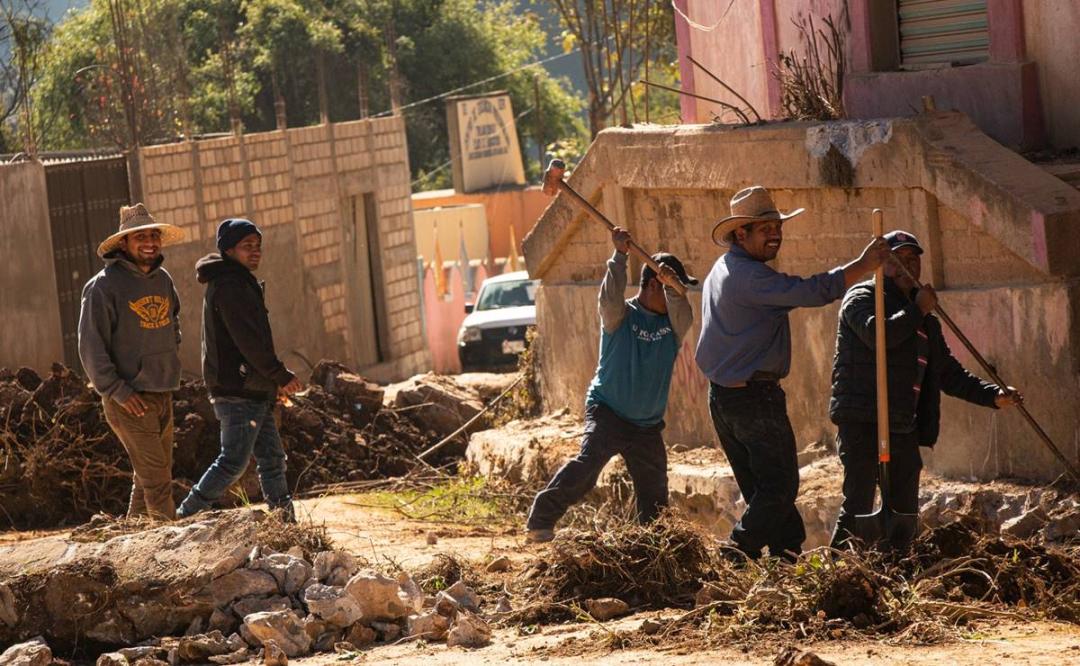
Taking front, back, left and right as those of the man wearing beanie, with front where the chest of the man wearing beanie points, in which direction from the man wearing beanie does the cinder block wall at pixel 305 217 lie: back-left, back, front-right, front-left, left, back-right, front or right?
left

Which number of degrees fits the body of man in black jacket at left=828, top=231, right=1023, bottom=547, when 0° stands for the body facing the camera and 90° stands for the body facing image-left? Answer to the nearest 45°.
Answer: approximately 315°

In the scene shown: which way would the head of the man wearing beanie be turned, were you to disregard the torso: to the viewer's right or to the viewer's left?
to the viewer's right

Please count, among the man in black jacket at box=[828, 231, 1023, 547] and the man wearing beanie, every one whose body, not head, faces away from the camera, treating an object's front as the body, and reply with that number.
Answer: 0

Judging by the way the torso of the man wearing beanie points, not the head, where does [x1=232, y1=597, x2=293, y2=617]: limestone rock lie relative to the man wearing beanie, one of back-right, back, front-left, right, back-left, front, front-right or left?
right

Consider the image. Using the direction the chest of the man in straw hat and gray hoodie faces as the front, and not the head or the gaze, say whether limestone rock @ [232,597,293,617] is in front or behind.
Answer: in front

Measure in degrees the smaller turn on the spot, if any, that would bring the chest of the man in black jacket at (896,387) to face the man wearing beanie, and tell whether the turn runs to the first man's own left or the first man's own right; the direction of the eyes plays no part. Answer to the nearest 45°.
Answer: approximately 135° to the first man's own right

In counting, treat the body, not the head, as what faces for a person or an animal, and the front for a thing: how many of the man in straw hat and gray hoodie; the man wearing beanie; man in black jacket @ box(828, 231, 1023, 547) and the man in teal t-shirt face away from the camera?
0

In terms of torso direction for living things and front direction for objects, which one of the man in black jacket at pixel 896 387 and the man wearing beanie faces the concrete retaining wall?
the man wearing beanie

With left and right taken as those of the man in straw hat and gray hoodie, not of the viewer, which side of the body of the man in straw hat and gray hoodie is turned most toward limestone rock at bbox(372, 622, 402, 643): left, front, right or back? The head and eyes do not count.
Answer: front

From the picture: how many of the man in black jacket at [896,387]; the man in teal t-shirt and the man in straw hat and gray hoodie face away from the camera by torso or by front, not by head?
0

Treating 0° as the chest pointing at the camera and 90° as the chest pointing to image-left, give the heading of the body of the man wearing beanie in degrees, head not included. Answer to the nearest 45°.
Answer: approximately 270°

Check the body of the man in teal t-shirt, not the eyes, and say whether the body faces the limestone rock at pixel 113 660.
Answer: no

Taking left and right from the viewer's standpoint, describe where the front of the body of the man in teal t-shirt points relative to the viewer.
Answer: facing the viewer and to the right of the viewer

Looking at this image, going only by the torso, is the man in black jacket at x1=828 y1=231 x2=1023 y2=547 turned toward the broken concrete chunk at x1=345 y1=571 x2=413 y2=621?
no
